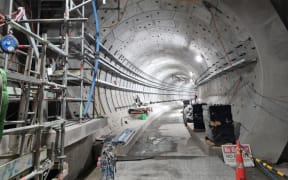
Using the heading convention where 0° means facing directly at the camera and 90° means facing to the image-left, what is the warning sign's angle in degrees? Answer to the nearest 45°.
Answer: approximately 0°

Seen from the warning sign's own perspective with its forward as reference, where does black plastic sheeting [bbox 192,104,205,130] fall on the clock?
The black plastic sheeting is roughly at 5 o'clock from the warning sign.
